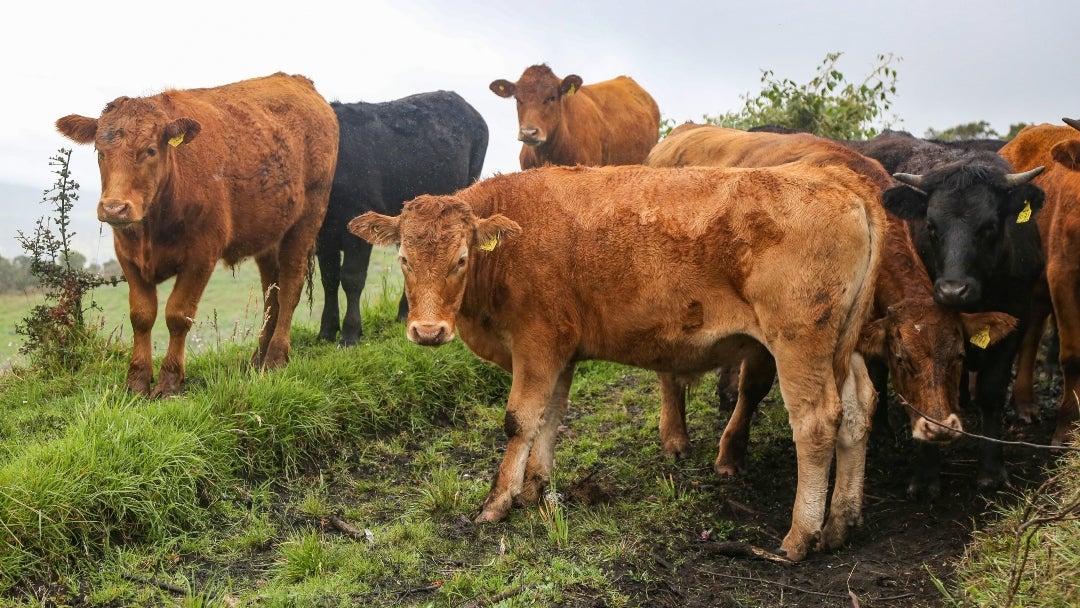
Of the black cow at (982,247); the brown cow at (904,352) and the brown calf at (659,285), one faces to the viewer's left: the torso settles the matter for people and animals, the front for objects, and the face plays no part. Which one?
the brown calf

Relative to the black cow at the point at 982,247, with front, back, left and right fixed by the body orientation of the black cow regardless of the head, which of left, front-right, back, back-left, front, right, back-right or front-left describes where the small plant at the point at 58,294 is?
back-right

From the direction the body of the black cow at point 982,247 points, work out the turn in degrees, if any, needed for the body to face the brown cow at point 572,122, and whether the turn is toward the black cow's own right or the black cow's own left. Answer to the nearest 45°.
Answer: approximately 180°

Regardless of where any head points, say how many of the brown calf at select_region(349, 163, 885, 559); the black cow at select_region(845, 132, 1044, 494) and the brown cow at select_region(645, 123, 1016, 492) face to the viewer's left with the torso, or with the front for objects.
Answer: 1

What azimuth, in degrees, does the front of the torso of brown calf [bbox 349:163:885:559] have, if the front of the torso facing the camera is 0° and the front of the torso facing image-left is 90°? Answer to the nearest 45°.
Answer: approximately 90°

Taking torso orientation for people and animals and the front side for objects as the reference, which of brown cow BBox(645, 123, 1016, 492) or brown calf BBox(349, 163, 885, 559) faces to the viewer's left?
the brown calf

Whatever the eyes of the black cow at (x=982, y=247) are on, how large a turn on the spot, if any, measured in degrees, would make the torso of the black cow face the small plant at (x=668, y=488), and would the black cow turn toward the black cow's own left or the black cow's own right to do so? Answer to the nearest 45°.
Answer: approximately 90° to the black cow's own right

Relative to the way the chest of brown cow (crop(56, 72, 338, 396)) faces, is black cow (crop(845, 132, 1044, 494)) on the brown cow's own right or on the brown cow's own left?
on the brown cow's own left

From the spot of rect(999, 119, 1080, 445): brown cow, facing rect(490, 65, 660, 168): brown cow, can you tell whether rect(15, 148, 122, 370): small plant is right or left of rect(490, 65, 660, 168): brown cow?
left
